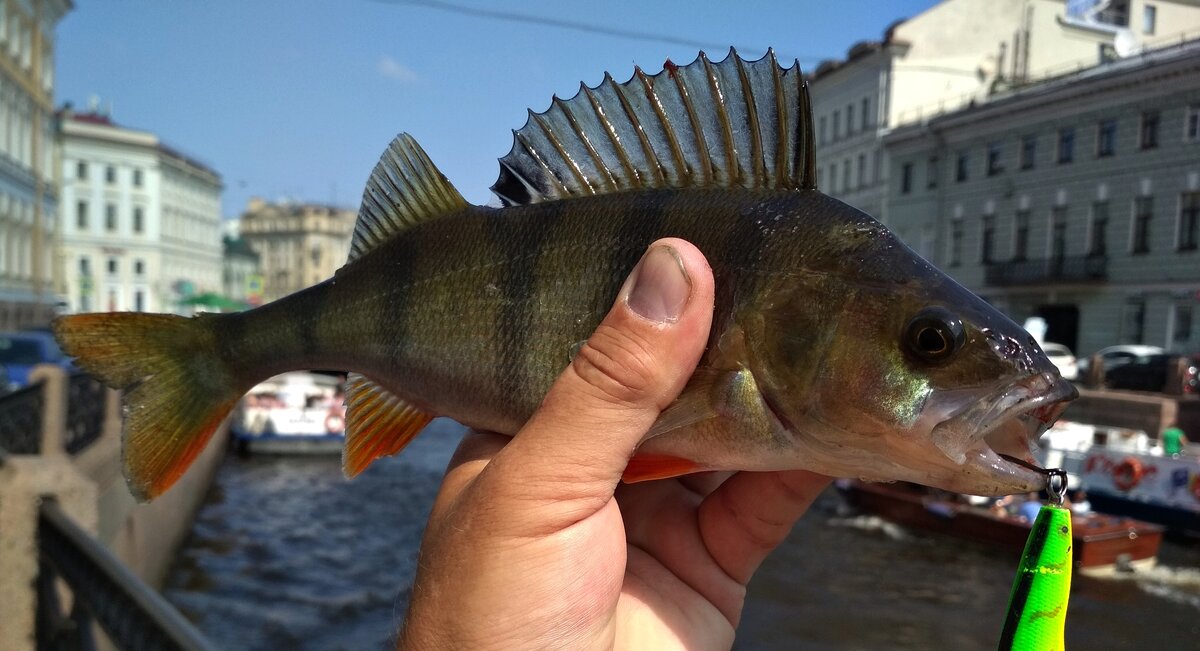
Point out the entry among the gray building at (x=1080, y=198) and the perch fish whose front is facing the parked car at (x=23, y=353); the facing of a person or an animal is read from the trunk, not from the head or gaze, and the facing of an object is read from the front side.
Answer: the gray building

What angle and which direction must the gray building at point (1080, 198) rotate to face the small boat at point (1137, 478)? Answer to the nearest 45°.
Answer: approximately 45° to its left

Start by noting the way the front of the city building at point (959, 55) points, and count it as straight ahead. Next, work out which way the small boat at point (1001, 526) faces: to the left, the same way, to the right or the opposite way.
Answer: to the right

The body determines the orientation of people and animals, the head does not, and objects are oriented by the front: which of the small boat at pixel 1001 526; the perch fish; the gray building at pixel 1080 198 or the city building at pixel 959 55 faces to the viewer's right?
the perch fish

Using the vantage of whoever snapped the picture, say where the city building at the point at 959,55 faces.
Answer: facing the viewer and to the left of the viewer

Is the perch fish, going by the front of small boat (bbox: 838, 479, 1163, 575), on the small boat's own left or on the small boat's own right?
on the small boat's own left

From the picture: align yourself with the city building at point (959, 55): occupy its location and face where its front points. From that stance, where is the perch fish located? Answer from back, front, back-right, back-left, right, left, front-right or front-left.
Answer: front-left

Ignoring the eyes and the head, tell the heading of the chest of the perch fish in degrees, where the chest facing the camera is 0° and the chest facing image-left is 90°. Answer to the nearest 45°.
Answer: approximately 270°

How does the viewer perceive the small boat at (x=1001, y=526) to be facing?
facing away from the viewer and to the left of the viewer
